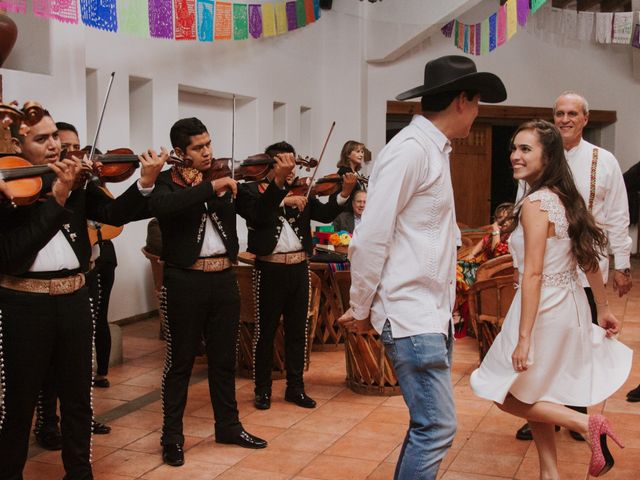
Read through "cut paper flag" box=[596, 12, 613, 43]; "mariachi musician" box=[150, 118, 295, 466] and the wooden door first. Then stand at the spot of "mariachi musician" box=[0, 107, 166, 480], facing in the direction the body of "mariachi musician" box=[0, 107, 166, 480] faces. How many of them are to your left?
3

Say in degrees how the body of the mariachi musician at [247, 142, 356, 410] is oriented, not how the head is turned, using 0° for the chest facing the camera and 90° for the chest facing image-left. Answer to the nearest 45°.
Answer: approximately 315°

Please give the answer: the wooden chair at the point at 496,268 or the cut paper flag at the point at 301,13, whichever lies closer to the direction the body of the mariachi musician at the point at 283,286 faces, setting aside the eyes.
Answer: the wooden chair

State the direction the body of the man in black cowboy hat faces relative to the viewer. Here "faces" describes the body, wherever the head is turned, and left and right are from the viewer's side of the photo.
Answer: facing to the right of the viewer

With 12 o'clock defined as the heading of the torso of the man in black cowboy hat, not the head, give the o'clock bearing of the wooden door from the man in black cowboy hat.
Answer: The wooden door is roughly at 9 o'clock from the man in black cowboy hat.

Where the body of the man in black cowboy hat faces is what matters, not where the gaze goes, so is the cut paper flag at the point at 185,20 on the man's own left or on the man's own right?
on the man's own left

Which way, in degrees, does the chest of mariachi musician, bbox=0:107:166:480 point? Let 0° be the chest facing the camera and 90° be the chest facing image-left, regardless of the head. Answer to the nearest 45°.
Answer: approximately 315°

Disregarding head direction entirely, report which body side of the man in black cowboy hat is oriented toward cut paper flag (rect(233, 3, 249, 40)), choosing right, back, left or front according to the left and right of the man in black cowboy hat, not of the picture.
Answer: left
